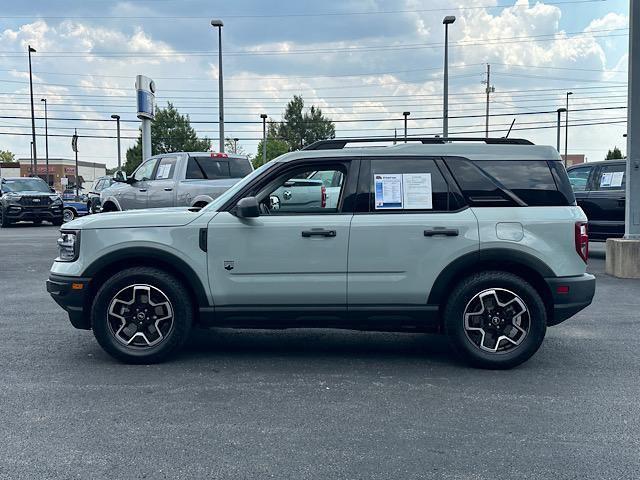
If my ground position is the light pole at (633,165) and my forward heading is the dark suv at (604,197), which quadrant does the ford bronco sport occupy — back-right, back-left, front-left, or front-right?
back-left

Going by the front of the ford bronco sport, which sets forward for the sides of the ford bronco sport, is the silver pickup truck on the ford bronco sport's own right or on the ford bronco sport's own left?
on the ford bronco sport's own right

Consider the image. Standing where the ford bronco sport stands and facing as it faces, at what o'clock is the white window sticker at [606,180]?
The white window sticker is roughly at 4 o'clock from the ford bronco sport.

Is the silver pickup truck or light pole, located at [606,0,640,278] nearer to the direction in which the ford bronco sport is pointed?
the silver pickup truck

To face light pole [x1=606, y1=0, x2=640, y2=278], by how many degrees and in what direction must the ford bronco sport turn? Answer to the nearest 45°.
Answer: approximately 135° to its right

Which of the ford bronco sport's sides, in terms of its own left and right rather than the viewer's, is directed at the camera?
left

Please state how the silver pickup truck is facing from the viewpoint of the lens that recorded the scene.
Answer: facing away from the viewer and to the left of the viewer

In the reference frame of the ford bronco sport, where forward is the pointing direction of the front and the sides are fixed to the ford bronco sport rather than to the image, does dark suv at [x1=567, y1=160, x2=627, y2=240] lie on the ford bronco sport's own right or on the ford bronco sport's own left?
on the ford bronco sport's own right

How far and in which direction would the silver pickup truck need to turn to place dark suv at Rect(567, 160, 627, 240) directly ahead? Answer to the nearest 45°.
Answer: approximately 180°

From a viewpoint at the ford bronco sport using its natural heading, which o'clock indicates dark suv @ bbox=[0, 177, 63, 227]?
The dark suv is roughly at 2 o'clock from the ford bronco sport.

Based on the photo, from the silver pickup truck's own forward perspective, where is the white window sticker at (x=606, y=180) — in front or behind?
behind
